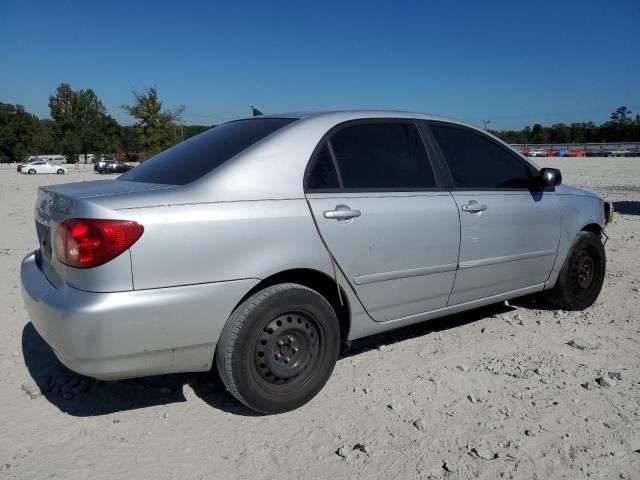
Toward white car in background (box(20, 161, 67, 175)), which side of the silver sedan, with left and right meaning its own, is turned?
left

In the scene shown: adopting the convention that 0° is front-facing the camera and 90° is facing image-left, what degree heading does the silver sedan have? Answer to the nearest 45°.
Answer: approximately 225°
